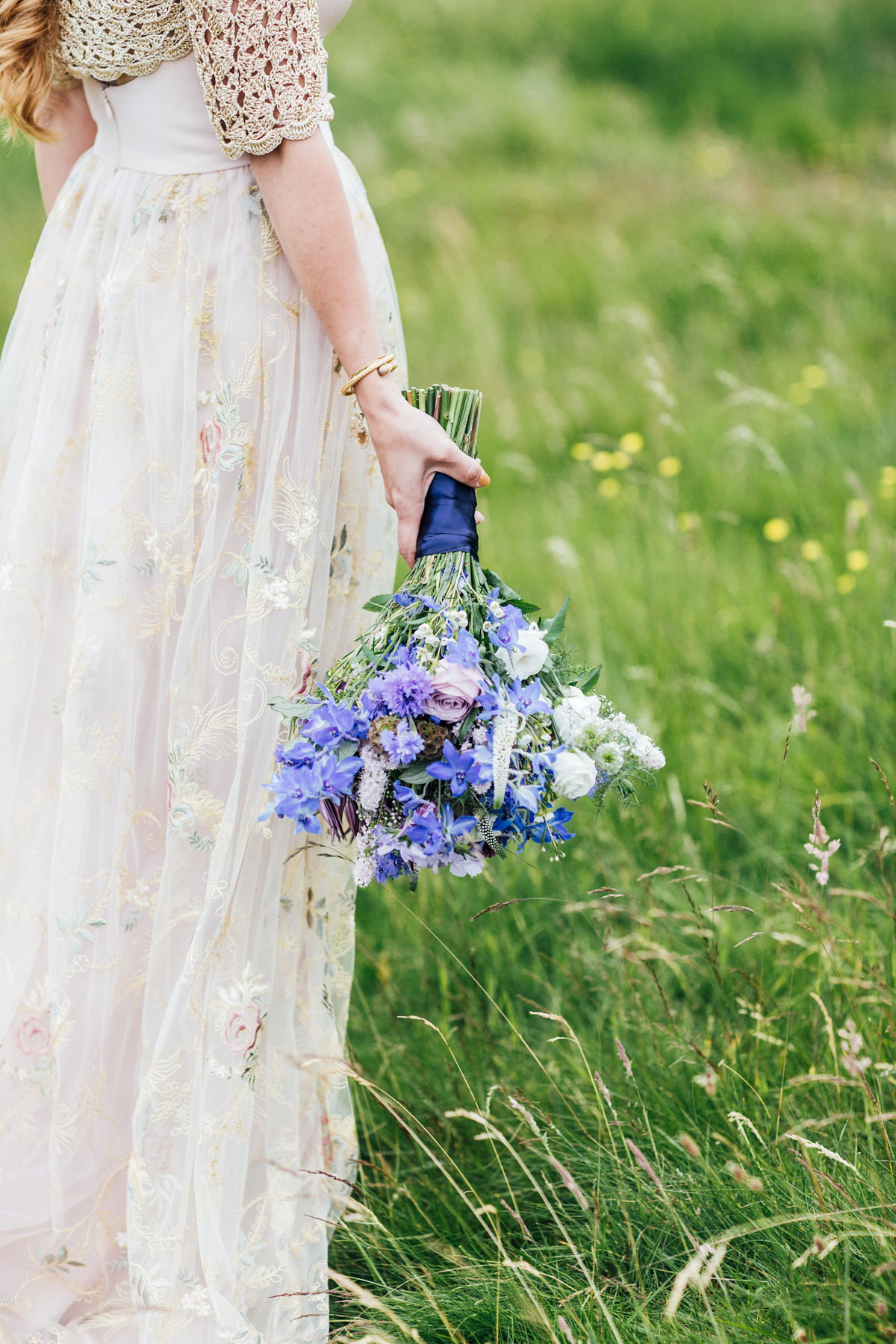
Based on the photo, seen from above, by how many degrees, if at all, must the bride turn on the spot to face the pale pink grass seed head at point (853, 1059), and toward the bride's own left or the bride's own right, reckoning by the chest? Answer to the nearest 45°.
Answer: approximately 45° to the bride's own right

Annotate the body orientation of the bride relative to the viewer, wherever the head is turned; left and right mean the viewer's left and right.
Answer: facing away from the viewer and to the right of the viewer
